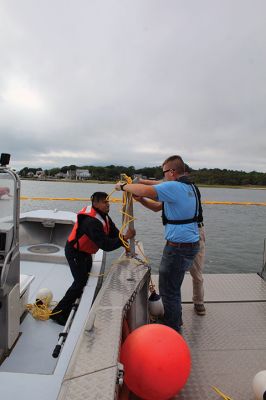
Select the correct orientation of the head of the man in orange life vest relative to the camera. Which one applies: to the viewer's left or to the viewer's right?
to the viewer's right

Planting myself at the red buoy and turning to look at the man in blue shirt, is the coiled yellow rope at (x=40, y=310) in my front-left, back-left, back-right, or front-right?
front-left

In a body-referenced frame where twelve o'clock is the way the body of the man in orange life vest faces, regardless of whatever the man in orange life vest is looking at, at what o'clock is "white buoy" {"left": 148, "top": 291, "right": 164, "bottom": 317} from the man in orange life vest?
The white buoy is roughly at 1 o'clock from the man in orange life vest.

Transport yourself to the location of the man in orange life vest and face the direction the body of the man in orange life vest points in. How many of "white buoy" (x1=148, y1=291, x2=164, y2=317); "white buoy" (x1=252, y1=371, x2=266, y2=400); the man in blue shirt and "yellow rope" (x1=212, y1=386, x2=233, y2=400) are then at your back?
0

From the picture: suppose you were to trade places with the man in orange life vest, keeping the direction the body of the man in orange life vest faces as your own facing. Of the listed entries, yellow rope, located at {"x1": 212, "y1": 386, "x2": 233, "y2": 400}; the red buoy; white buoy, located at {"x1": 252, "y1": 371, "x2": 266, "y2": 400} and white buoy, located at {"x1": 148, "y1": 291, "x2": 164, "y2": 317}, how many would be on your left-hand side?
0

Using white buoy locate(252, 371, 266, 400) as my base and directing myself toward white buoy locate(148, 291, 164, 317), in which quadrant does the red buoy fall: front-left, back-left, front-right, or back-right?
front-left

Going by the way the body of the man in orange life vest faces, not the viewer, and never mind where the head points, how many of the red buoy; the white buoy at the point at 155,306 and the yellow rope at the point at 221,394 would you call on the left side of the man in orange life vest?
0

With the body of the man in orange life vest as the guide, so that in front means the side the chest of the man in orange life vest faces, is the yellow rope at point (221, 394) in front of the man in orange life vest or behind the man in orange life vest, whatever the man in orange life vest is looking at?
in front

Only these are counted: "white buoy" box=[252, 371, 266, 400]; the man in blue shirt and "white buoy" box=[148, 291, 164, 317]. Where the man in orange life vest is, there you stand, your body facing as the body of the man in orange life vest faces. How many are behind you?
0

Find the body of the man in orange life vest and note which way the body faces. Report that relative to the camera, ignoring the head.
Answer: to the viewer's right

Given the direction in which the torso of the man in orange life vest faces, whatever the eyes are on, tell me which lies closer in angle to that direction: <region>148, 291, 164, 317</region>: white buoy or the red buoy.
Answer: the white buoy

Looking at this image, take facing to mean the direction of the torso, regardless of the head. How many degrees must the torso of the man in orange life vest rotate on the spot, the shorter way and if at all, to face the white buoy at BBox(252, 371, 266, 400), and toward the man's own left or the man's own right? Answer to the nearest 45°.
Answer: approximately 45° to the man's own right
